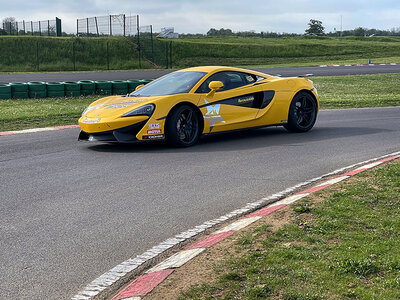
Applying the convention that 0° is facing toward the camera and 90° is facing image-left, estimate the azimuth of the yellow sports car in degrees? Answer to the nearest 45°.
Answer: approximately 45°

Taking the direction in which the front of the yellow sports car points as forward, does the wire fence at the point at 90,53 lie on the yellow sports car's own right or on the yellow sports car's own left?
on the yellow sports car's own right
